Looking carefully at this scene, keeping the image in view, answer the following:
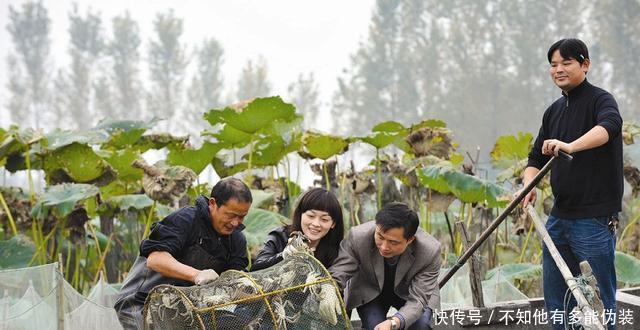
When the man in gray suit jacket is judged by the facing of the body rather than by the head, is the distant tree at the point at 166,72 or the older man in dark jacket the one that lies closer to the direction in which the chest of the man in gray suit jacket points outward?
the older man in dark jacket

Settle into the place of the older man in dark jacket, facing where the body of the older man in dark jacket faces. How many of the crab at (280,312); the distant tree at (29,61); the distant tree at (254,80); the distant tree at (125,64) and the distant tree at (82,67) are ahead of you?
1

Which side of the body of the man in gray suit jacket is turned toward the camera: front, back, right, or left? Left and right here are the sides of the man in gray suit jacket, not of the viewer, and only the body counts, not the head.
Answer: front

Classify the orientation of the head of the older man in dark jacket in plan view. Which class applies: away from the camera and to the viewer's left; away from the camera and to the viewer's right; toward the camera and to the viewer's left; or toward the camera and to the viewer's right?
toward the camera and to the viewer's right

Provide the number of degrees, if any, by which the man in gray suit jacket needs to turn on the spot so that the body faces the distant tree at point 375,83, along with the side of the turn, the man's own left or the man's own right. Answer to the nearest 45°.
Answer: approximately 180°

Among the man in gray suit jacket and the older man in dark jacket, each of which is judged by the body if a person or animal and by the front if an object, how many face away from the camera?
0

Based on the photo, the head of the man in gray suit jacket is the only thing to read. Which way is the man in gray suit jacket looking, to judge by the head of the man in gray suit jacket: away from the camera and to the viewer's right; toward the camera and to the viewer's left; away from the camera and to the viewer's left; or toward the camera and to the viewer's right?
toward the camera and to the viewer's left

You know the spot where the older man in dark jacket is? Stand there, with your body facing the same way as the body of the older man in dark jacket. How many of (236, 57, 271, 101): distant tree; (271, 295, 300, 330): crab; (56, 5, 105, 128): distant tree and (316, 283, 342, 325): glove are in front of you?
2

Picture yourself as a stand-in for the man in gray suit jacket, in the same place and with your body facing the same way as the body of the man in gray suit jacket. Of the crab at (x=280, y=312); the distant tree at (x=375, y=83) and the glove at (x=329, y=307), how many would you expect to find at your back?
1

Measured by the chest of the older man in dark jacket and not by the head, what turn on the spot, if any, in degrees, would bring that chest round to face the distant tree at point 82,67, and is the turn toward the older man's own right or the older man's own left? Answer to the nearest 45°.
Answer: approximately 135° to the older man's own left

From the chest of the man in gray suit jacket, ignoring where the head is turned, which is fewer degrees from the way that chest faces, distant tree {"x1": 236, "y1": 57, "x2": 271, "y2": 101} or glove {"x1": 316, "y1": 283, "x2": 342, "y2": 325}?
the glove

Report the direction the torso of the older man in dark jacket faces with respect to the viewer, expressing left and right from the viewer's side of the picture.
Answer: facing the viewer and to the right of the viewer

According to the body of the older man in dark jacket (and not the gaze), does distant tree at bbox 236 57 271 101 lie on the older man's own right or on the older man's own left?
on the older man's own left

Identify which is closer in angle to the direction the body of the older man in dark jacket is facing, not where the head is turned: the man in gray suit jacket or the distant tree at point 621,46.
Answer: the man in gray suit jacket
